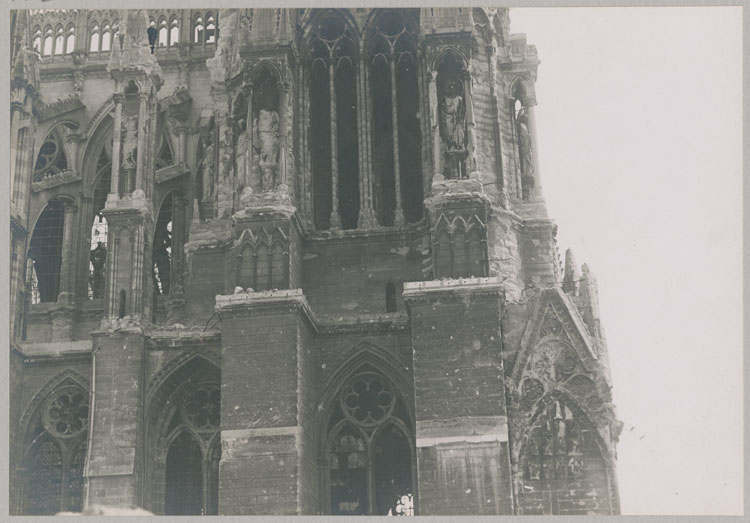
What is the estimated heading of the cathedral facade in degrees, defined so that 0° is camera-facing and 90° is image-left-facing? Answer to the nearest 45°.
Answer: approximately 0°
